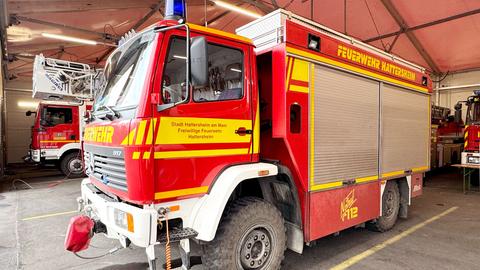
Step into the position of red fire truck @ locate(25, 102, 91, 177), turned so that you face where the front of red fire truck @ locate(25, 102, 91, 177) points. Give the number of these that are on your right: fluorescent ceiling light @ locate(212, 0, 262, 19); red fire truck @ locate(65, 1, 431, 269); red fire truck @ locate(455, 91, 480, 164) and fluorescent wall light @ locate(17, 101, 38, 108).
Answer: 1

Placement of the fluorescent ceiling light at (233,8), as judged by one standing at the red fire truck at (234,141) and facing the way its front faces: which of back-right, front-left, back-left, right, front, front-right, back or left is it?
back-right

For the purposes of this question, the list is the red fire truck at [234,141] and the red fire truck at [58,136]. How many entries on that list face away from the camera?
0

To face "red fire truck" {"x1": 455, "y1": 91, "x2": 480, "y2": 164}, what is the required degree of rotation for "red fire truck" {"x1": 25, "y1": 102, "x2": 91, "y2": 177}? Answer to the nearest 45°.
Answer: approximately 135° to its left

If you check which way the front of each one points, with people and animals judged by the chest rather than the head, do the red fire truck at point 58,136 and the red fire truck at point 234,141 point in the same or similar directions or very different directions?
same or similar directions

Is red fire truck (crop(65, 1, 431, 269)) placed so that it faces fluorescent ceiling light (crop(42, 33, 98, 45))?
no

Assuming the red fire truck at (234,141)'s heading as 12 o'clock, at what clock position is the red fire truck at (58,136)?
the red fire truck at (58,136) is roughly at 3 o'clock from the red fire truck at (234,141).

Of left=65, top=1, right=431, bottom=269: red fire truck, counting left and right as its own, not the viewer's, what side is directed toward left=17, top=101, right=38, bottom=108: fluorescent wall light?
right

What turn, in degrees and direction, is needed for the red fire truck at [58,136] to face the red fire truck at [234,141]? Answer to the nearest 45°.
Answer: approximately 90° to its left

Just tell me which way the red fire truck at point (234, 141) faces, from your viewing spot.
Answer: facing the viewer and to the left of the viewer

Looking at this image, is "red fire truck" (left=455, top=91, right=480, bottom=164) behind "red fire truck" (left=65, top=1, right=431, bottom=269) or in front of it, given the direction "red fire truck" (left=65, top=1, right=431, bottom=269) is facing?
behind

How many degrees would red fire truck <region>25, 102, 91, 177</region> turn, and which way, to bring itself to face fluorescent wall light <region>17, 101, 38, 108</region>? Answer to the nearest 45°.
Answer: approximately 90° to its right

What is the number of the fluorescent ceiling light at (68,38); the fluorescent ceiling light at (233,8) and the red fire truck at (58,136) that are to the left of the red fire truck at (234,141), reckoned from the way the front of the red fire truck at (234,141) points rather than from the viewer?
0
